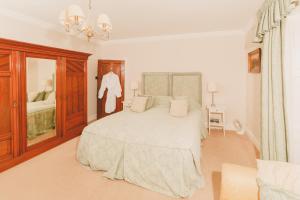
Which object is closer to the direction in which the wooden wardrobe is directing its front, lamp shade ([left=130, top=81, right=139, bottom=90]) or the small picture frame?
the small picture frame

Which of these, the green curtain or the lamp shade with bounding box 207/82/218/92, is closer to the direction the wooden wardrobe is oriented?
the green curtain

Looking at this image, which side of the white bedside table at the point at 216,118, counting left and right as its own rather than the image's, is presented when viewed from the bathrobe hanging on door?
right

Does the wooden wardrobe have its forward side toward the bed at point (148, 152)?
yes

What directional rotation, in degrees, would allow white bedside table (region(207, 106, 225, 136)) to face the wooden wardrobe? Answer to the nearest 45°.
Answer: approximately 45° to its right

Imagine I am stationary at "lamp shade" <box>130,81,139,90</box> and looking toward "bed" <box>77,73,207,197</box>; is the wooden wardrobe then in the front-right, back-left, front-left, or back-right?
front-right

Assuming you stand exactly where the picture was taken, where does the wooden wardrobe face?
facing the viewer and to the right of the viewer

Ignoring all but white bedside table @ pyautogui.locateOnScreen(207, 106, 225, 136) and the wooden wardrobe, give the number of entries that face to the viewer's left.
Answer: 0

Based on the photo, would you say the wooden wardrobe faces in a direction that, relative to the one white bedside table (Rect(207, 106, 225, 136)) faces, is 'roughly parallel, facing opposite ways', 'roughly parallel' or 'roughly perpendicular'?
roughly perpendicular

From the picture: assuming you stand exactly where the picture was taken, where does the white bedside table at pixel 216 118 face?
facing the viewer

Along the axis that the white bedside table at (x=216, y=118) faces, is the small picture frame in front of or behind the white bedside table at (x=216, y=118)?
in front

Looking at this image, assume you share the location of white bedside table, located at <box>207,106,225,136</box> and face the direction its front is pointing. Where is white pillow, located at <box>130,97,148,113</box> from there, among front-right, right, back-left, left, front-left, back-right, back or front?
front-right
